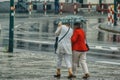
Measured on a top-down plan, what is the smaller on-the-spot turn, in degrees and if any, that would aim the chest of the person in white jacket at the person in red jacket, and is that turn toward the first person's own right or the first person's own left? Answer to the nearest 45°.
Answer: approximately 90° to the first person's own right

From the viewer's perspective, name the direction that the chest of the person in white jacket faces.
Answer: away from the camera
